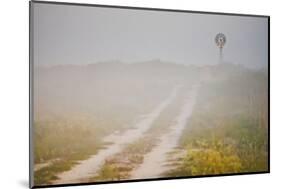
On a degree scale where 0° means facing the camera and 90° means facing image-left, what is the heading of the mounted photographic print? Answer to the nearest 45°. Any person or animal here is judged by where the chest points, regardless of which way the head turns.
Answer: approximately 315°
